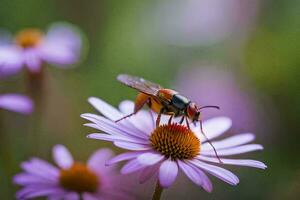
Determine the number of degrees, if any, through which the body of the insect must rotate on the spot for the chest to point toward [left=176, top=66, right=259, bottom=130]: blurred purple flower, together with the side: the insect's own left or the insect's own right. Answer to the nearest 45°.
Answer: approximately 90° to the insect's own left

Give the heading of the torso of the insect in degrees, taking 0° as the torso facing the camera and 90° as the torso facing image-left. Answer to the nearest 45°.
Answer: approximately 270°

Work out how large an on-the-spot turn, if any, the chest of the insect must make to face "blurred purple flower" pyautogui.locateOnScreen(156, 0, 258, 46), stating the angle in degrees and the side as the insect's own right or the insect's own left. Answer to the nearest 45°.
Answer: approximately 90° to the insect's own left
